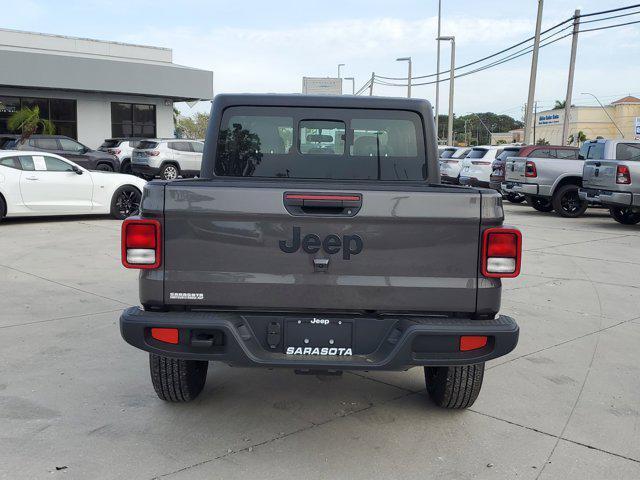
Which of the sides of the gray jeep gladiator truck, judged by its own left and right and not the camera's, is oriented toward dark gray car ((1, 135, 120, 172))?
front

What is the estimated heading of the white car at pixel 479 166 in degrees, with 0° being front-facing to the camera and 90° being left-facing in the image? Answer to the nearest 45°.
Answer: approximately 225°

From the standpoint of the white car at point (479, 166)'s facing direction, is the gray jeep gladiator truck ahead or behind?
behind

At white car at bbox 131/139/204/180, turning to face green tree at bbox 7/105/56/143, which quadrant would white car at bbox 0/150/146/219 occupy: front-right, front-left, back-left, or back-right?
back-left

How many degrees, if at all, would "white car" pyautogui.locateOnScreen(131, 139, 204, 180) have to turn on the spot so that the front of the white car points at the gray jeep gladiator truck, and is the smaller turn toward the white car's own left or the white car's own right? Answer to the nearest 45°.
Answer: approximately 135° to the white car's own right

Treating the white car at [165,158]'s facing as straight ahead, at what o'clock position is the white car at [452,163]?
the white car at [452,163] is roughly at 2 o'clock from the white car at [165,158].

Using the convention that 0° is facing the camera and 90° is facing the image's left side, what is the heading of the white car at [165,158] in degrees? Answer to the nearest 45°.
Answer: approximately 225°

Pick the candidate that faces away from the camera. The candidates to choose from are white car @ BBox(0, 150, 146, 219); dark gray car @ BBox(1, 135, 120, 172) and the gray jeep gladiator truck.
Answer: the gray jeep gladiator truck

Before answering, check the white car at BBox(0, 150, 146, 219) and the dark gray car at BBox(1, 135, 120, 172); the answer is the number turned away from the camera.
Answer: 0

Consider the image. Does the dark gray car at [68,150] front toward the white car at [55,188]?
no

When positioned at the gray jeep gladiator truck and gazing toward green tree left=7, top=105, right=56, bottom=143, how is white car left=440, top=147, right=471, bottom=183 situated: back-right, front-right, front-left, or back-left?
front-right

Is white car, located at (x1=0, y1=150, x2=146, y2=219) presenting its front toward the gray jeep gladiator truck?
no

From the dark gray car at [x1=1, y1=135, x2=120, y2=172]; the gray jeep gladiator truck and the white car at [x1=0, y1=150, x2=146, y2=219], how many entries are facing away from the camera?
1

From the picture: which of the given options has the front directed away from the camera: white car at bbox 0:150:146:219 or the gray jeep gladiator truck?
the gray jeep gladiator truck

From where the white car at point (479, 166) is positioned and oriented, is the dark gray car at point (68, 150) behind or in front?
behind

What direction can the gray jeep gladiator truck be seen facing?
away from the camera

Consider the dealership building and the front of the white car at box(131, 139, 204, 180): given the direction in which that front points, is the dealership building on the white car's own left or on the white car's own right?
on the white car's own left
